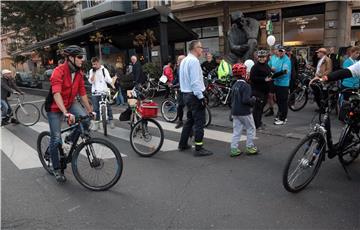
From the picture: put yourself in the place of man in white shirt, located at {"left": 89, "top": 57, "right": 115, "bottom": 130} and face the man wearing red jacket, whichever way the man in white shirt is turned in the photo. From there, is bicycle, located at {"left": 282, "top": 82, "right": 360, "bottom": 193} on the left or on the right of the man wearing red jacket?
left

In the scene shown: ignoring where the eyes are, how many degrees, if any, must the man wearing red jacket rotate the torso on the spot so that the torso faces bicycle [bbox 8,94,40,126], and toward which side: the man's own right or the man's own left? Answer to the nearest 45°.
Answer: approximately 135° to the man's own left

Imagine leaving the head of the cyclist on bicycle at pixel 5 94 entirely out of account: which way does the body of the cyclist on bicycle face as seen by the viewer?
to the viewer's right

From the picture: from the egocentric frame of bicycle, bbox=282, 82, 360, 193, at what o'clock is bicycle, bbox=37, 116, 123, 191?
bicycle, bbox=37, 116, 123, 191 is roughly at 1 o'clock from bicycle, bbox=282, 82, 360, 193.

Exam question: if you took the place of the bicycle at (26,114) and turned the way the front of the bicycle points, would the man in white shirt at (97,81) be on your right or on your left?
on your right

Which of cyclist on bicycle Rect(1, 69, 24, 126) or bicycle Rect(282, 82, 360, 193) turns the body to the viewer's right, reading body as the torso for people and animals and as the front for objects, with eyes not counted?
the cyclist on bicycle

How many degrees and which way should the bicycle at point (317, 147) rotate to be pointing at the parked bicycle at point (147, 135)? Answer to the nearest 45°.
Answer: approximately 45° to its right

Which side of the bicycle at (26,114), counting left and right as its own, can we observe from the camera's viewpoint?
right
